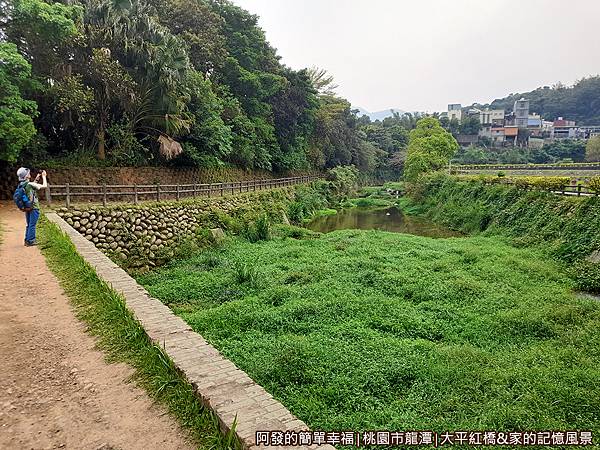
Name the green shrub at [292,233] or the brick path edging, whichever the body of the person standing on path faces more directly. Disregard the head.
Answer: the green shrub

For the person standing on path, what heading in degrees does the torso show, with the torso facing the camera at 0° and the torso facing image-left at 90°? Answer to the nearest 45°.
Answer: approximately 270°

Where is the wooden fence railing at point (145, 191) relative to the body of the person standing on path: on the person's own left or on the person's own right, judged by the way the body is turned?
on the person's own left

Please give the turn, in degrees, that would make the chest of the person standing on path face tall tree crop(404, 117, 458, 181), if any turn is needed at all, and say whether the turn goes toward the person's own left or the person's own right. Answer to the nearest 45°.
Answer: approximately 45° to the person's own left
